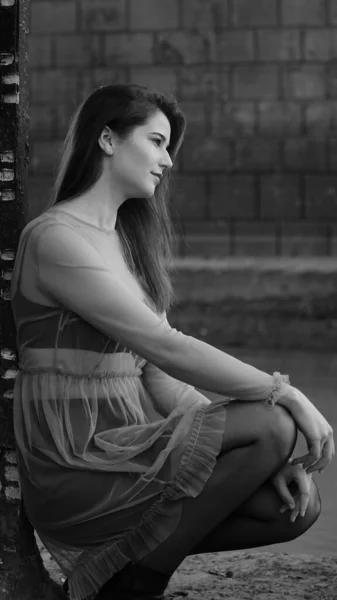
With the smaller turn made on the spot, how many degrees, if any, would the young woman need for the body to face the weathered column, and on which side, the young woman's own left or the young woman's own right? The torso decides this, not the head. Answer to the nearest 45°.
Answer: approximately 135° to the young woman's own left

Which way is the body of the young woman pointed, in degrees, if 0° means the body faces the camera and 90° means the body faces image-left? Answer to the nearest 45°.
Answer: approximately 270°

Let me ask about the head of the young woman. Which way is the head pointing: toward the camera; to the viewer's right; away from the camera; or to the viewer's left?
to the viewer's right
